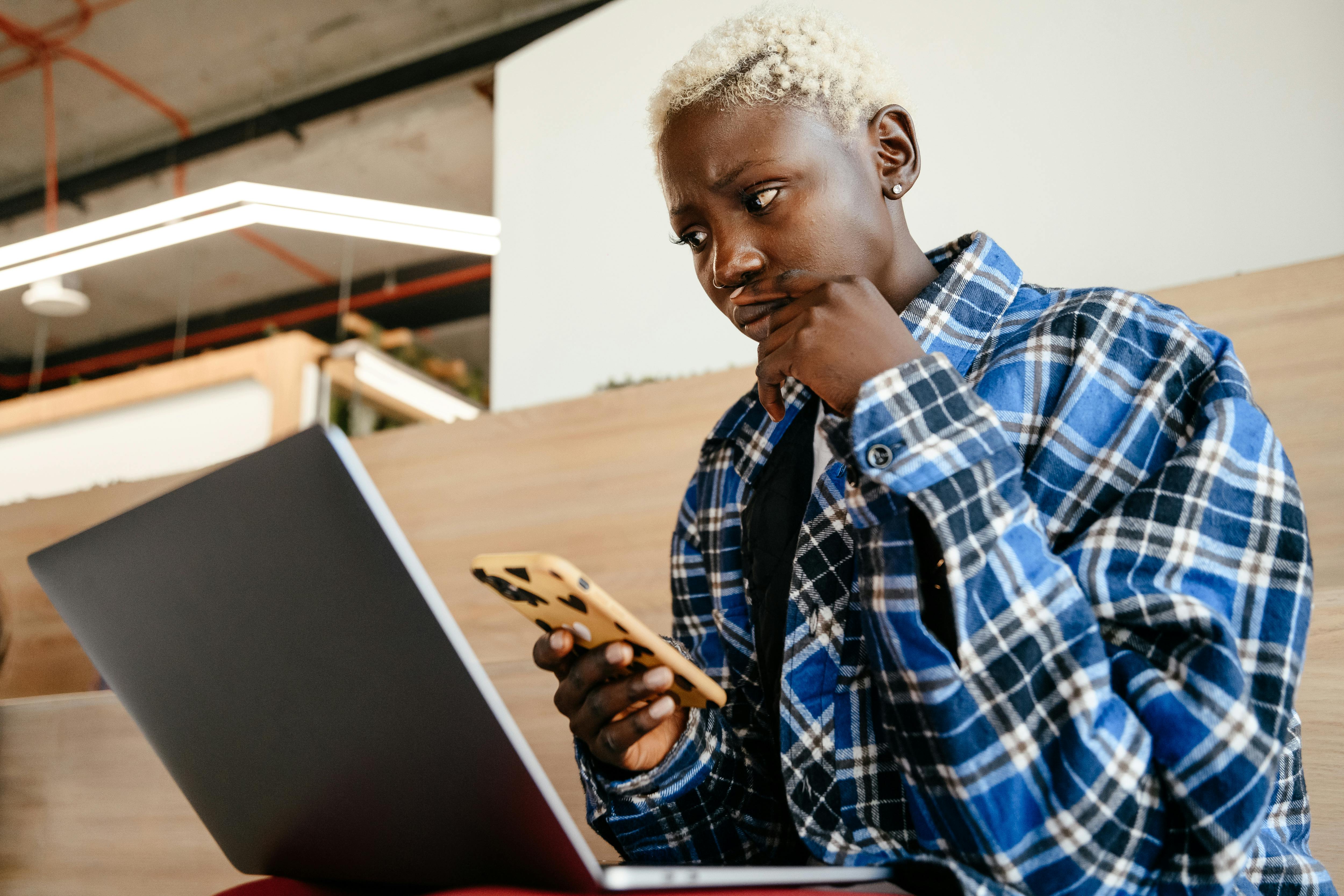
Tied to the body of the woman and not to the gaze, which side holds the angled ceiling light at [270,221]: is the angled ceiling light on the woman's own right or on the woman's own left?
on the woman's own right

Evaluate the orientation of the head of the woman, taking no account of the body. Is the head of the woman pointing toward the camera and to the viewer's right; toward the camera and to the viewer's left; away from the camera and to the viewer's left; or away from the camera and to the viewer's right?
toward the camera and to the viewer's left

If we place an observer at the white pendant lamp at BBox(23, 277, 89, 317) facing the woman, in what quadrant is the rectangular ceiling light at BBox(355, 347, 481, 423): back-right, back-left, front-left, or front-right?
front-left

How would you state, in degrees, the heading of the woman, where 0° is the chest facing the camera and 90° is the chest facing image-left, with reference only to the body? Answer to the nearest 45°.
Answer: approximately 45°

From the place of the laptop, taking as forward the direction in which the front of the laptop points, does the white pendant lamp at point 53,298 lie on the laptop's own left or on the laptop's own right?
on the laptop's own left

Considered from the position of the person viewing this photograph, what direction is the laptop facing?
facing away from the viewer and to the right of the viewer

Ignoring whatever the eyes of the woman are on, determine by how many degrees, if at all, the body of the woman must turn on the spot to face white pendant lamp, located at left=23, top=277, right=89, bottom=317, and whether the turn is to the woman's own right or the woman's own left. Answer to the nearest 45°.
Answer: approximately 90° to the woman's own right

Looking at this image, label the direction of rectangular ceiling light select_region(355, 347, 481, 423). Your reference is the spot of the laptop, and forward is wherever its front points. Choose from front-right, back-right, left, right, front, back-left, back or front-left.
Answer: front-left

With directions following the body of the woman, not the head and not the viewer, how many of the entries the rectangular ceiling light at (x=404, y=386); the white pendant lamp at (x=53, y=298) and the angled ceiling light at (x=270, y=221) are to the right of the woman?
3

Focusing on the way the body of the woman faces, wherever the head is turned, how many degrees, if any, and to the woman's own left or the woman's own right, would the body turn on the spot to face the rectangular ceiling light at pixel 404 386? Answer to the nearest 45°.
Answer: approximately 90° to the woman's own right
